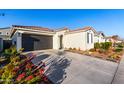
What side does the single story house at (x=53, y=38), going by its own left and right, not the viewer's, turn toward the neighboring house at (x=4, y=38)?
right
